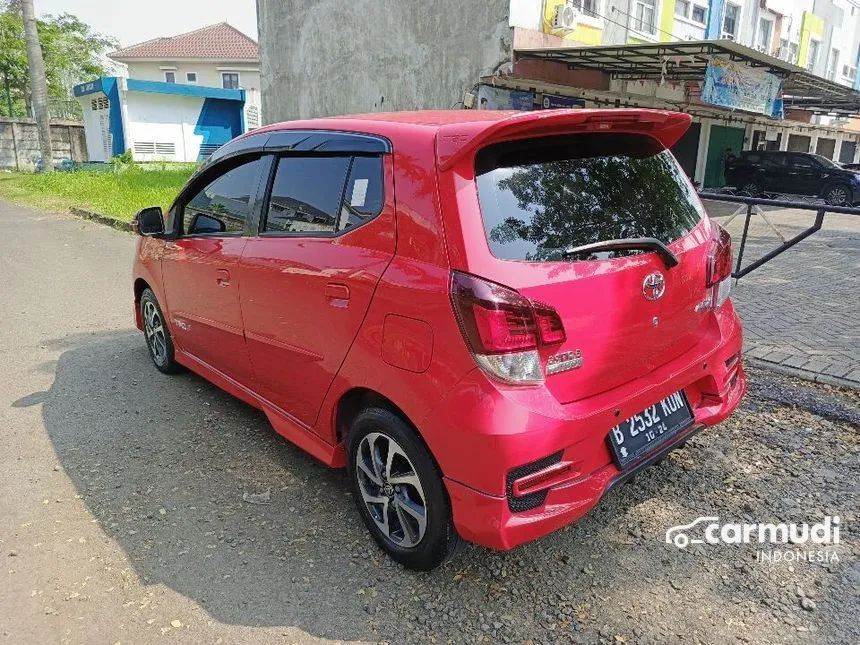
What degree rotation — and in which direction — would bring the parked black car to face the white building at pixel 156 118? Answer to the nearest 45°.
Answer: approximately 180°

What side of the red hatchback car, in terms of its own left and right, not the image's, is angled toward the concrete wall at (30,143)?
front

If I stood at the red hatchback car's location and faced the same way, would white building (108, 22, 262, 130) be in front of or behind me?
in front

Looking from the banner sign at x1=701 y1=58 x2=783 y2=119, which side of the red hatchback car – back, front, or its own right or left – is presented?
right

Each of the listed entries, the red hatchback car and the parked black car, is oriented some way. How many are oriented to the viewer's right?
1

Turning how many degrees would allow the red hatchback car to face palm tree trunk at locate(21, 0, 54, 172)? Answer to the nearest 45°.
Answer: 0° — it already faces it

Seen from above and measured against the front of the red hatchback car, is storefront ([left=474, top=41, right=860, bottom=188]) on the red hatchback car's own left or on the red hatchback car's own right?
on the red hatchback car's own right

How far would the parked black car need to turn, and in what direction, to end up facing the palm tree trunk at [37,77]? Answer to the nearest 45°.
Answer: approximately 135° to its right

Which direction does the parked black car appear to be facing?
to the viewer's right

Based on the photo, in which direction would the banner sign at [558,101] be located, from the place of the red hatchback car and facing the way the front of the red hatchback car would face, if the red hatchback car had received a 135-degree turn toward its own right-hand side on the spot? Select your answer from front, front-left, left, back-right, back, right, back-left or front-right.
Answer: left

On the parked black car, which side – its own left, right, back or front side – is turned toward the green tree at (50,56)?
back

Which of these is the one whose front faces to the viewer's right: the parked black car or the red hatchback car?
the parked black car

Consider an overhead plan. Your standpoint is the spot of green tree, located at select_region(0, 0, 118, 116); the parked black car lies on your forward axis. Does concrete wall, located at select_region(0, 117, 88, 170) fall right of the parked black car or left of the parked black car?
right

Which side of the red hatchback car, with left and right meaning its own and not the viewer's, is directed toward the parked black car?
right

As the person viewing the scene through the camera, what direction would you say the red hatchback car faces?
facing away from the viewer and to the left of the viewer
